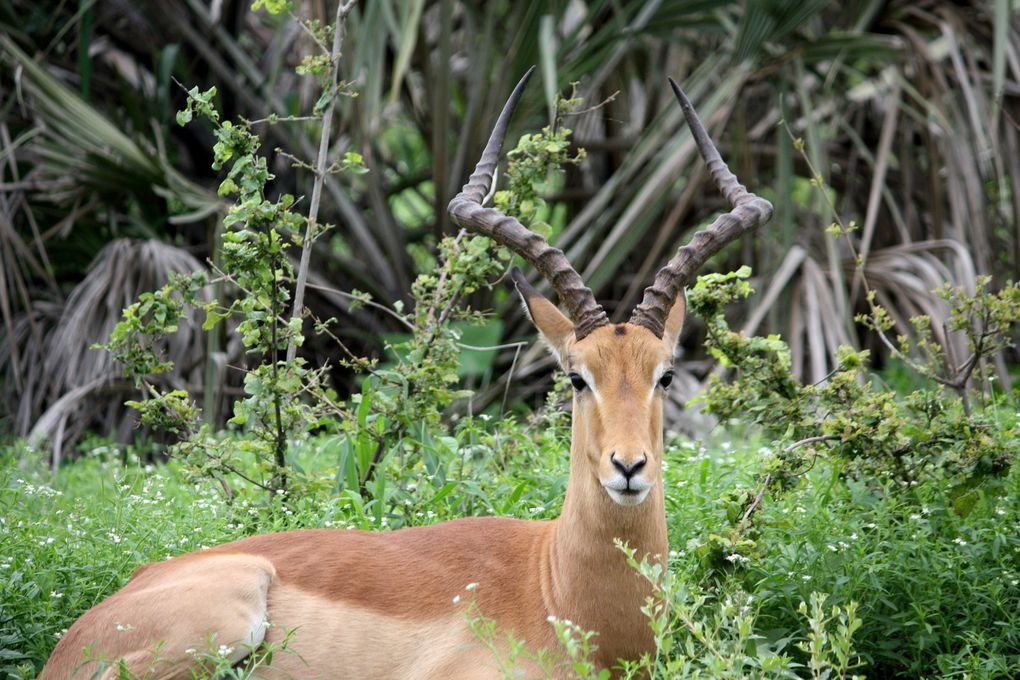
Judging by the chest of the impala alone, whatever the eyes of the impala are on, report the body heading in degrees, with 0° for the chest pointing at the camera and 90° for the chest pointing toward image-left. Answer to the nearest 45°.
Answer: approximately 270°
